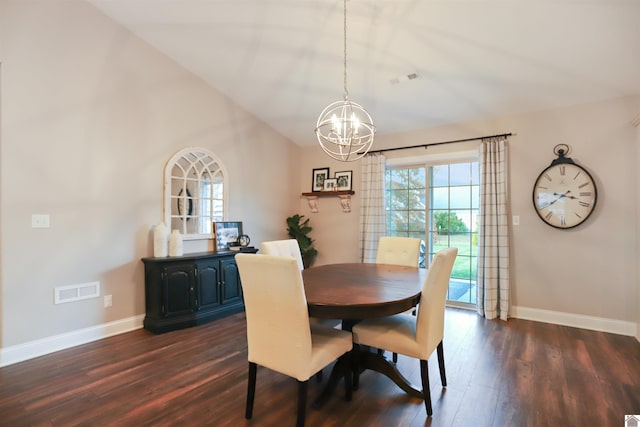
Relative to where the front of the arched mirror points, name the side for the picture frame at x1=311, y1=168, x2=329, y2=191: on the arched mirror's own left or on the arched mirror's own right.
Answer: on the arched mirror's own left

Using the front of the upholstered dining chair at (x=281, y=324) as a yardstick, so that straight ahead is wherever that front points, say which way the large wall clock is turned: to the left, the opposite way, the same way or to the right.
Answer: the opposite way

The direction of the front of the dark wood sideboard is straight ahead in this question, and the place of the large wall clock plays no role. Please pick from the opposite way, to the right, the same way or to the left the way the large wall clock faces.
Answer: to the right

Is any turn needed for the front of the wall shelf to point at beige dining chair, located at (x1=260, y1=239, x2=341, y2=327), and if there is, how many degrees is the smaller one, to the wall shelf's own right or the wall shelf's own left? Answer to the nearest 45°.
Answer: approximately 45° to the wall shelf's own left

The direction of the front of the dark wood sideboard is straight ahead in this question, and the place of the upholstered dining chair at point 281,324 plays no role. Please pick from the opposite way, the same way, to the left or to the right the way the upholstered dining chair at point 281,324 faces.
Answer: to the left

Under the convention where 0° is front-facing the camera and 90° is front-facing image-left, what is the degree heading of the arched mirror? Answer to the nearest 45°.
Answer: approximately 315°

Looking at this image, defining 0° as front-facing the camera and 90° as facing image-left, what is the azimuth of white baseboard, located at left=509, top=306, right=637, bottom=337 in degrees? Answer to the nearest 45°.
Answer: approximately 45°
